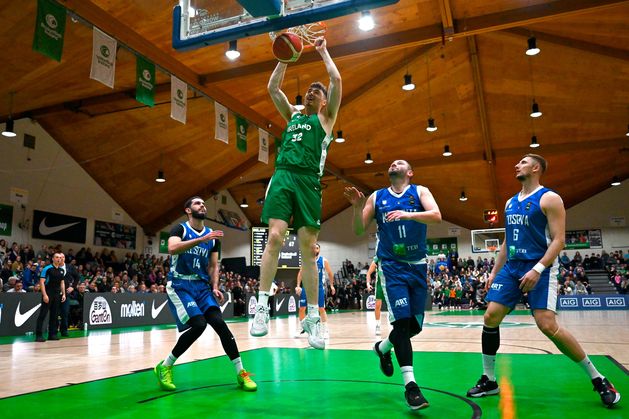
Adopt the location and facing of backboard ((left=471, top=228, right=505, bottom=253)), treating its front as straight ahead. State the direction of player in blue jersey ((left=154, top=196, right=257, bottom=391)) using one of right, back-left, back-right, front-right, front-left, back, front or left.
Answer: front

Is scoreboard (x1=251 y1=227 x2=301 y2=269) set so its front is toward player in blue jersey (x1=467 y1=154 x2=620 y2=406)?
yes

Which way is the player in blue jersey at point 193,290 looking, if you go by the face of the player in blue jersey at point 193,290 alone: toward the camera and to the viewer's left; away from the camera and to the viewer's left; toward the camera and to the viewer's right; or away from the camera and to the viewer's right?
toward the camera and to the viewer's right

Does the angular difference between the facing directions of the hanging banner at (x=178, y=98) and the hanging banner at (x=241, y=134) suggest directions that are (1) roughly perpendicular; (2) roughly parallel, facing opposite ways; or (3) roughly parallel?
roughly parallel

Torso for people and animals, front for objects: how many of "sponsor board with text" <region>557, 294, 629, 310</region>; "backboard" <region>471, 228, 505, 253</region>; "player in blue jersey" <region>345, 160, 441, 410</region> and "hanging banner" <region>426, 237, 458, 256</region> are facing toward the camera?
4

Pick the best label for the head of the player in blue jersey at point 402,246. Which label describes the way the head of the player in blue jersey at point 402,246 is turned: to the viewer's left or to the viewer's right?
to the viewer's left

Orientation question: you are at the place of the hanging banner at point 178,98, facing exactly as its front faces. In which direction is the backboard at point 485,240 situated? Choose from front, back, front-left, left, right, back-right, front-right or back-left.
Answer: left

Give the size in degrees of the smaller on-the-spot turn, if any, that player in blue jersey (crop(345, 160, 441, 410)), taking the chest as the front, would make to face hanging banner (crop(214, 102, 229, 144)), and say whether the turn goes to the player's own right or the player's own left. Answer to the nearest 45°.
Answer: approximately 135° to the player's own right

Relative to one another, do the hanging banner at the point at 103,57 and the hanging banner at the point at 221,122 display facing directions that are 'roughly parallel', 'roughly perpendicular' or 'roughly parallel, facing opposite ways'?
roughly parallel

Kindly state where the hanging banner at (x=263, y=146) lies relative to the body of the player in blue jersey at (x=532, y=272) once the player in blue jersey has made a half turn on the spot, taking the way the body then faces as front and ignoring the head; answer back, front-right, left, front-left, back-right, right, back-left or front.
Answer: left

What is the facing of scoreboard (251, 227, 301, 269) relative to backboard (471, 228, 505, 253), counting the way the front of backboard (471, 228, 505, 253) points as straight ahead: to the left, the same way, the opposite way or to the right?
the same way

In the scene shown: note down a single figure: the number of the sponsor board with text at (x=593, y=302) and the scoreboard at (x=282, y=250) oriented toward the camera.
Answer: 2

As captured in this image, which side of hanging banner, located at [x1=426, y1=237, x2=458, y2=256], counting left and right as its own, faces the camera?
front

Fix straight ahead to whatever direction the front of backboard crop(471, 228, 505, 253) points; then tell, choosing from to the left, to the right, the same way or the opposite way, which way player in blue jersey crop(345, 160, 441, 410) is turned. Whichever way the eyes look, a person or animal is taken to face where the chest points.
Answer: the same way

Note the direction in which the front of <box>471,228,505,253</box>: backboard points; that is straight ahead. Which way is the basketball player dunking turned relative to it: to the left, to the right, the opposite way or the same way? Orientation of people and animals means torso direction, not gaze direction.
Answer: the same way

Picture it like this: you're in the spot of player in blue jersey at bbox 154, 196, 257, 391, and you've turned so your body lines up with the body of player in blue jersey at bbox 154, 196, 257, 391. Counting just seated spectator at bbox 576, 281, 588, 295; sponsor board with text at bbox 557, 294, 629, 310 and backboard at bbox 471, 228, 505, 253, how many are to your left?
3
